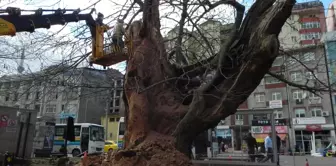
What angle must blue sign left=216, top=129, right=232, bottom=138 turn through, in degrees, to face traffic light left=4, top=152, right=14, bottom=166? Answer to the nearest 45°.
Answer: approximately 45° to its right

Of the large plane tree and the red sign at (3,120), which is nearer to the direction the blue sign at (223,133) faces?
the large plane tree

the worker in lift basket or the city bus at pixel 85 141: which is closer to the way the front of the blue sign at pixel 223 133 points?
the worker in lift basket

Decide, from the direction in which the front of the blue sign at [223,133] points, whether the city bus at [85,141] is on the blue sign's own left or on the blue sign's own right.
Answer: on the blue sign's own right

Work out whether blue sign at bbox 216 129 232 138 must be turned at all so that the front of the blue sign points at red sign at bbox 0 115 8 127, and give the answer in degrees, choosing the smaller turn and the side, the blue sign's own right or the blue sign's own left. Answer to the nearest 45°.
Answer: approximately 45° to the blue sign's own right

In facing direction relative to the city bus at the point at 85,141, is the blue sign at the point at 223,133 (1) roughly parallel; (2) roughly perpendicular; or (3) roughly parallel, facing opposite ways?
roughly perpendicular

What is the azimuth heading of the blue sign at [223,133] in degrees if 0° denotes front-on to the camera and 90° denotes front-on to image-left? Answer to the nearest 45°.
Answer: approximately 0°
